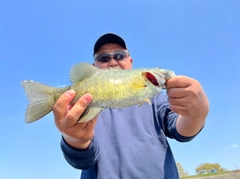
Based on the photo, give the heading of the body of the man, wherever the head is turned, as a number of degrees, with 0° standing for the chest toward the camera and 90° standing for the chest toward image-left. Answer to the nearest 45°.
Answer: approximately 0°

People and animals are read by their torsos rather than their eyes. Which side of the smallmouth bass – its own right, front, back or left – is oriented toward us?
right
